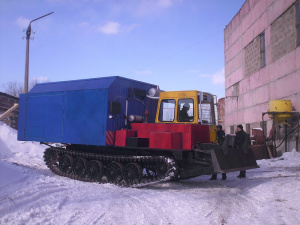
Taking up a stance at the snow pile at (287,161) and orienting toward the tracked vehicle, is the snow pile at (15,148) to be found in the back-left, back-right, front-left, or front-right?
front-right

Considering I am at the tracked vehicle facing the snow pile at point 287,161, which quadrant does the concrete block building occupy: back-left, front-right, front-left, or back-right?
front-left

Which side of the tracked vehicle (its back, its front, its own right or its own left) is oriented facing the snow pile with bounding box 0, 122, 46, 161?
back

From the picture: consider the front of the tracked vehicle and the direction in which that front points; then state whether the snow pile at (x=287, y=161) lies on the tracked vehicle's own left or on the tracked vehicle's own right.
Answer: on the tracked vehicle's own left

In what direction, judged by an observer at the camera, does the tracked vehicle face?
facing the viewer and to the right of the viewer

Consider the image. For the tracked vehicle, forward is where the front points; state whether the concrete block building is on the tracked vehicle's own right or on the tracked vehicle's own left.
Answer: on the tracked vehicle's own left

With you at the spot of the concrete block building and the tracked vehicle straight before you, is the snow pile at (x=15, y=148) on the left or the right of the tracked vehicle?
right
